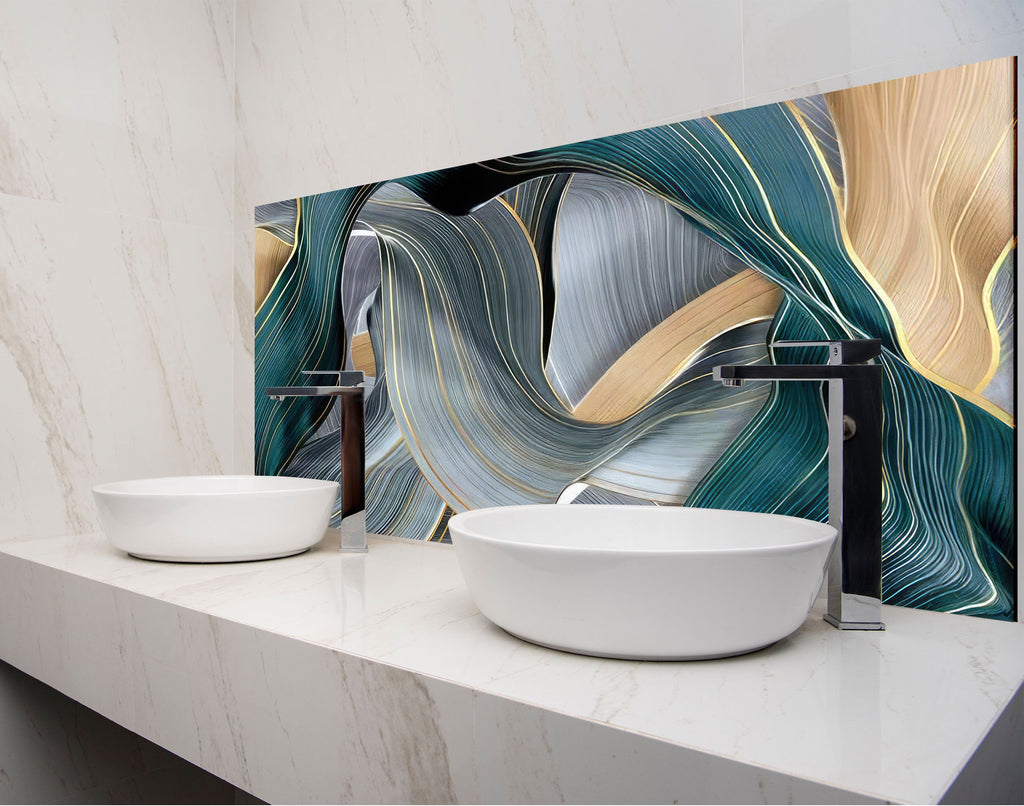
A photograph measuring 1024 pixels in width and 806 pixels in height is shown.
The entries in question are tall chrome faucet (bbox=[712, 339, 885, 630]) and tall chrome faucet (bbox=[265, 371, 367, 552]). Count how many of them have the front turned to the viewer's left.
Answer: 2

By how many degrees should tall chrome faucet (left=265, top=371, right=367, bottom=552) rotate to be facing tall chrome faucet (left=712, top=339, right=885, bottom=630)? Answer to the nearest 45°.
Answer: approximately 135° to its left

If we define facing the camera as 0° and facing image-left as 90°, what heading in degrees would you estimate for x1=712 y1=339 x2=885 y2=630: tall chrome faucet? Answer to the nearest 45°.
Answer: approximately 90°

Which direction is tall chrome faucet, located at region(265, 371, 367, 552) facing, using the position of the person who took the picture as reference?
facing to the left of the viewer

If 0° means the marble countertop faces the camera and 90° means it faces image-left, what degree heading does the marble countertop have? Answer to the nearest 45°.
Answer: approximately 45°

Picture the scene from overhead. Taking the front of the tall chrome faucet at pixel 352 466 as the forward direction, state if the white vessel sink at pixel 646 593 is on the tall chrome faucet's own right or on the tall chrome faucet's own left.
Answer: on the tall chrome faucet's own left

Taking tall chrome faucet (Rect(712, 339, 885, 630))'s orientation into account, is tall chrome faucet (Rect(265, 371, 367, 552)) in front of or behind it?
in front
